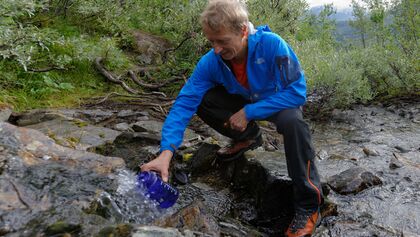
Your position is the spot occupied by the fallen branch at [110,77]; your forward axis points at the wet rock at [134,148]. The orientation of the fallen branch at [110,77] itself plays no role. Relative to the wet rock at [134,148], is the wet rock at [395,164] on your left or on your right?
left

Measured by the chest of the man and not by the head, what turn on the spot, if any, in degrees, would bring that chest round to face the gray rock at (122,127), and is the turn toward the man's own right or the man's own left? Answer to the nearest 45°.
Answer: approximately 90° to the man's own right

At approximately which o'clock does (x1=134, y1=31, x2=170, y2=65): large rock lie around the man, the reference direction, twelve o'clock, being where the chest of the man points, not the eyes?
The large rock is roughly at 4 o'clock from the man.

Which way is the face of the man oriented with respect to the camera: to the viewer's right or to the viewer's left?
to the viewer's left

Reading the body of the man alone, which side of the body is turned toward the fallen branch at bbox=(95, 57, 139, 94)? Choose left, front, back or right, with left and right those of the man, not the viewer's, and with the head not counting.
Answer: right

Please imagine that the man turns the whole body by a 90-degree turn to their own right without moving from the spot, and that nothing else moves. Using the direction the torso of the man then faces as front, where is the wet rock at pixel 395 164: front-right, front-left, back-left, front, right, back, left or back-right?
right

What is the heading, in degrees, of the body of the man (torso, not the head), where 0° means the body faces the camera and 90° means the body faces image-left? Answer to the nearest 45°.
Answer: approximately 45°

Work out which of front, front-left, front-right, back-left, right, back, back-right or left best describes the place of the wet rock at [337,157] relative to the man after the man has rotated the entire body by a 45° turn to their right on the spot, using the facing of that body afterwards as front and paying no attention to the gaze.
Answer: back-right

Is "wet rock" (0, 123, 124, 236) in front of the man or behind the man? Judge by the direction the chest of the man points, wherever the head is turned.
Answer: in front

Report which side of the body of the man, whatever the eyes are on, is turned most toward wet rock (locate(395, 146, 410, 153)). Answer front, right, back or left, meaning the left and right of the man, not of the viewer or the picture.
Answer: back

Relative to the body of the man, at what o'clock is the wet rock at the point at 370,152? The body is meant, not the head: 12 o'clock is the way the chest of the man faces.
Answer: The wet rock is roughly at 6 o'clock from the man.
